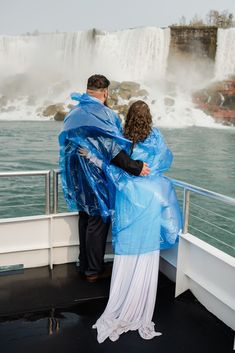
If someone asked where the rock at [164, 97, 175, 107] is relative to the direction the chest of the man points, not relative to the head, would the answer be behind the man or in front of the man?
in front

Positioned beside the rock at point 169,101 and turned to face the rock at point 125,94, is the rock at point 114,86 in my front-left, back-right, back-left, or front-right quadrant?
front-right

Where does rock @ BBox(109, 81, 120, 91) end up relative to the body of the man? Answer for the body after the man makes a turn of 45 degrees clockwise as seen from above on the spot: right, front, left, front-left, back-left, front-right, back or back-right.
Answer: left

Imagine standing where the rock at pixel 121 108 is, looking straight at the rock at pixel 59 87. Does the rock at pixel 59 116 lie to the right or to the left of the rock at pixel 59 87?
left

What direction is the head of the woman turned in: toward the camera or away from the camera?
away from the camera

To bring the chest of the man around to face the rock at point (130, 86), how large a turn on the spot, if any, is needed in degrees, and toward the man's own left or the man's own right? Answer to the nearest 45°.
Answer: approximately 45° to the man's own left

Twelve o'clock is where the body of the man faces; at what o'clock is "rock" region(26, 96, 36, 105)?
The rock is roughly at 10 o'clock from the man.

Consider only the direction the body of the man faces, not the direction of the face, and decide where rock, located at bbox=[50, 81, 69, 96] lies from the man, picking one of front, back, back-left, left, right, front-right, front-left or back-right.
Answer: front-left

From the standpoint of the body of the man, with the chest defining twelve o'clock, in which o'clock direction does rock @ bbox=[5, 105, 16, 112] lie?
The rock is roughly at 10 o'clock from the man.

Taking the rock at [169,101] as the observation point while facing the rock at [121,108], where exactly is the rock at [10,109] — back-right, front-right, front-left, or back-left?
front-right

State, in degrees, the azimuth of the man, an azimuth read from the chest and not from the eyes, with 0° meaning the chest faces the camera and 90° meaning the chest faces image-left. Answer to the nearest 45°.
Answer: approximately 225°

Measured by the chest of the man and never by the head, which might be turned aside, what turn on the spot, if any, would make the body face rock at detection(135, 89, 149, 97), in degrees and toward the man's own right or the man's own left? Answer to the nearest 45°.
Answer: approximately 45° to the man's own left
